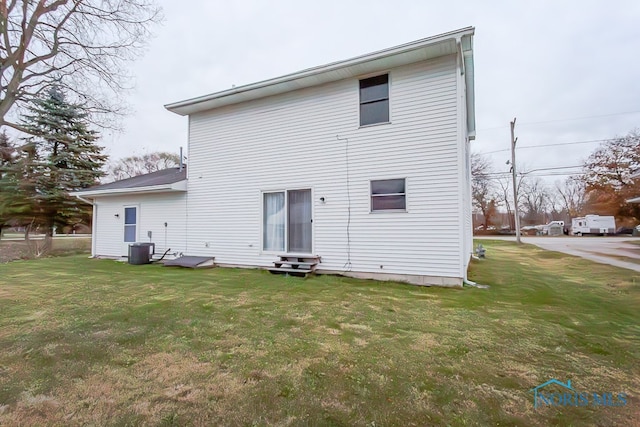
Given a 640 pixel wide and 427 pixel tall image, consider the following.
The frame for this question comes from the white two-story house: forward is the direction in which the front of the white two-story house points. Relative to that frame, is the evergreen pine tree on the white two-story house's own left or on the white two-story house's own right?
on the white two-story house's own left

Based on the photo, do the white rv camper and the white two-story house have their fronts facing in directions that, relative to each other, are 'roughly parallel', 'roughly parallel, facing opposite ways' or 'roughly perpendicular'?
roughly perpendicular

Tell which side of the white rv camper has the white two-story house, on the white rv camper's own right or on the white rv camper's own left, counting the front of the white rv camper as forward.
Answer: on the white rv camper's own left

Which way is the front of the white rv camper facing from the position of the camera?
facing to the left of the viewer

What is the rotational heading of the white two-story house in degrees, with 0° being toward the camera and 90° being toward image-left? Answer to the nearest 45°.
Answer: approximately 225°

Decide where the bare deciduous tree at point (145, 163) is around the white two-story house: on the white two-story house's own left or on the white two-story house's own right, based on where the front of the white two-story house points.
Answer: on the white two-story house's own left

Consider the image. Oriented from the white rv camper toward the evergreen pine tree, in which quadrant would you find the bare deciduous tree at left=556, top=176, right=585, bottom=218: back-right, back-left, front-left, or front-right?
back-right

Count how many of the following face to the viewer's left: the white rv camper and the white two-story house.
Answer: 1

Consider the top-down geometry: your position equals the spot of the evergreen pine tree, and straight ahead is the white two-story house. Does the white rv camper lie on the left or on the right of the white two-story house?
left
